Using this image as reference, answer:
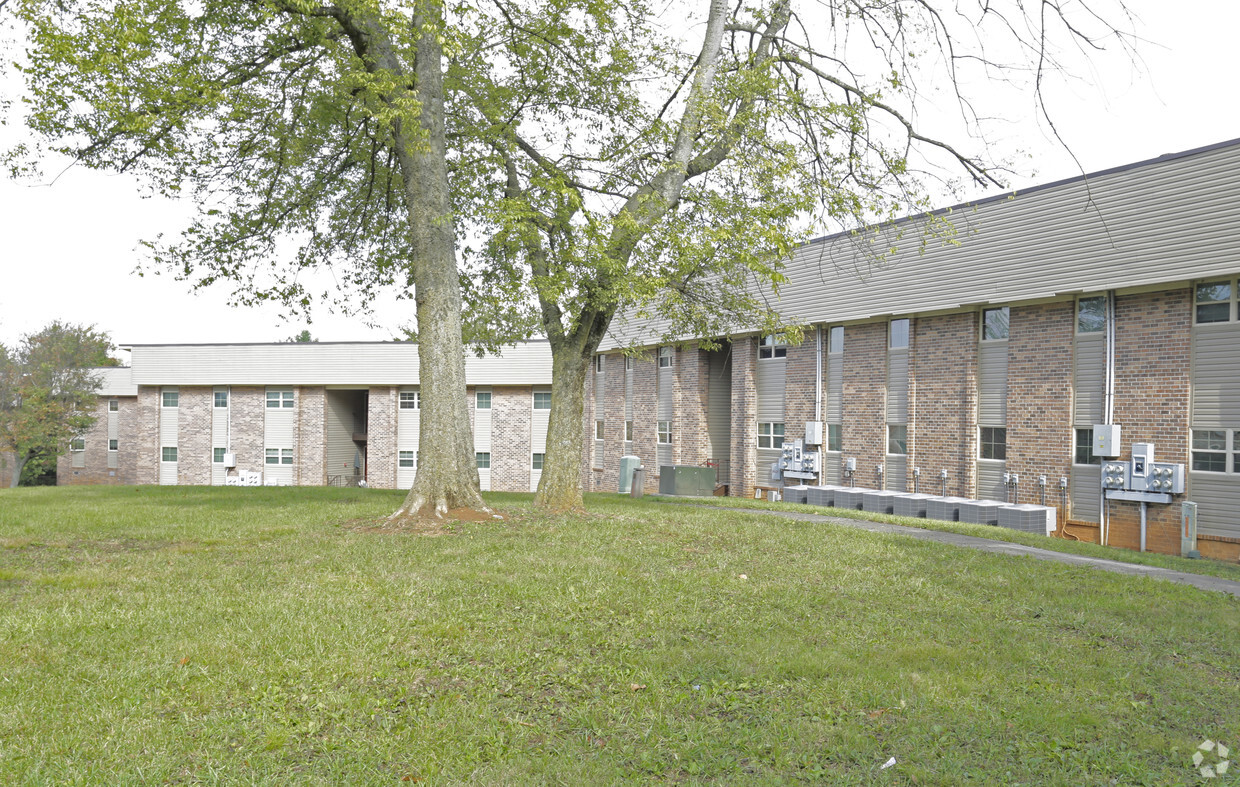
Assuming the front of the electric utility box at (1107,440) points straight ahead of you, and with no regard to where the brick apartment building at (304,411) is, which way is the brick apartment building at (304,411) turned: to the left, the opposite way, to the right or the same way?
to the left

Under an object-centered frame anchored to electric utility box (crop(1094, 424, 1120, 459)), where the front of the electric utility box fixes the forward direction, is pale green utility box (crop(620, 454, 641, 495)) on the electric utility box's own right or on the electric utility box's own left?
on the electric utility box's own right

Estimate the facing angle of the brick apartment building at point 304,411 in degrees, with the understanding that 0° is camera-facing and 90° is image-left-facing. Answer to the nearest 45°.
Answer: approximately 0°

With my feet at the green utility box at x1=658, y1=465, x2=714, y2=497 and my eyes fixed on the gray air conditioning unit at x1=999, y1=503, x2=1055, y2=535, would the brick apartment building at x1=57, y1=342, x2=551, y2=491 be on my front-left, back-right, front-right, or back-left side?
back-right
